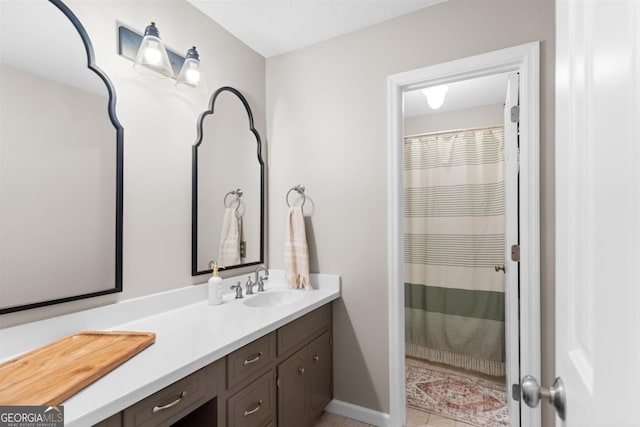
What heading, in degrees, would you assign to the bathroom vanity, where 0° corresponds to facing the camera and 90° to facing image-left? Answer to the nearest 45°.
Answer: approximately 315°

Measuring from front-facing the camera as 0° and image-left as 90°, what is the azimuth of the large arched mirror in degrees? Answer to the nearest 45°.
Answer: approximately 315°

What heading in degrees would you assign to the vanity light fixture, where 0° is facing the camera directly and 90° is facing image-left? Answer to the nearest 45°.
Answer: approximately 315°
